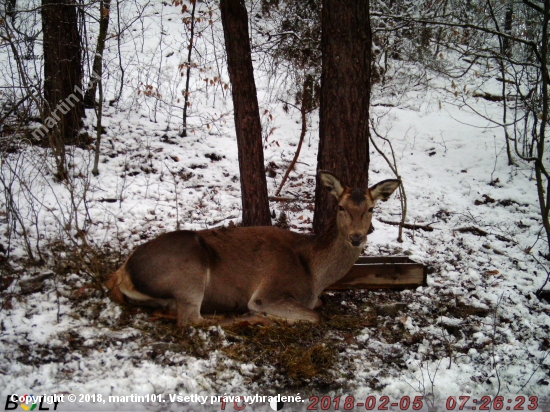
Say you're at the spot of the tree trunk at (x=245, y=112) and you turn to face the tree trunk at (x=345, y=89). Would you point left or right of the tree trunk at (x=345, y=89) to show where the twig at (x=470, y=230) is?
left

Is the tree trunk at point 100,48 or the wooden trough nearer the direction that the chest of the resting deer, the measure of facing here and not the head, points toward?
the wooden trough

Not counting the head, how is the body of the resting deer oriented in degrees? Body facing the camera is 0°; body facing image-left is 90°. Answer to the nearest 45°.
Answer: approximately 270°

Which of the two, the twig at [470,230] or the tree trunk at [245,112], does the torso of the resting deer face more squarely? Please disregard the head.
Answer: the twig

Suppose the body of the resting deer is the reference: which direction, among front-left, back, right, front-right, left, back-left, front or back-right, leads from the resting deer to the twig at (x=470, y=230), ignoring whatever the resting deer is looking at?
front-left

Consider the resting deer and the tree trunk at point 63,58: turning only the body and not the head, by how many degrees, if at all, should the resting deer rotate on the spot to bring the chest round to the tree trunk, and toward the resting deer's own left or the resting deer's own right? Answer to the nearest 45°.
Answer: approximately 135° to the resting deer's own left

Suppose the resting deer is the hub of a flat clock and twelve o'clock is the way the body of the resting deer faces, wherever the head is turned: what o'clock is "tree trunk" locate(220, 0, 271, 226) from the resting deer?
The tree trunk is roughly at 9 o'clock from the resting deer.

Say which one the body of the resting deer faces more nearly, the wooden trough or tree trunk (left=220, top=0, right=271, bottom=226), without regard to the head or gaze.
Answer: the wooden trough

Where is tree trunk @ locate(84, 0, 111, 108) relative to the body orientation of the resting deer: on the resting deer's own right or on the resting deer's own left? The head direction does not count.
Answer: on the resting deer's own left
